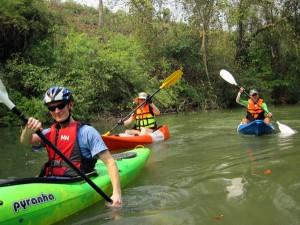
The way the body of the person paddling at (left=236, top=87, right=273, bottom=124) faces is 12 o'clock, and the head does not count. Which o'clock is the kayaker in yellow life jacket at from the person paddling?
The kayaker in yellow life jacket is roughly at 2 o'clock from the person paddling.

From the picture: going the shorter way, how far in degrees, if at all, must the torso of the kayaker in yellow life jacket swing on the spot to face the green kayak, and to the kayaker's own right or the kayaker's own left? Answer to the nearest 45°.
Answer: approximately 45° to the kayaker's own left

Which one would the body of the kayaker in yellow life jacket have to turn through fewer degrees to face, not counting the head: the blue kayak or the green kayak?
the green kayak

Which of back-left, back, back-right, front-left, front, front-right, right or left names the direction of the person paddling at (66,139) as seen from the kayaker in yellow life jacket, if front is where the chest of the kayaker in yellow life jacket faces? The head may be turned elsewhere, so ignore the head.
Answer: front-left

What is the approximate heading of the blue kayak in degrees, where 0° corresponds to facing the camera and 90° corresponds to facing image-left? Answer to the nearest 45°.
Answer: approximately 0°

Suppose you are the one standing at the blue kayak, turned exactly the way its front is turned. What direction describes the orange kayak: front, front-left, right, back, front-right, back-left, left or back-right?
front-right

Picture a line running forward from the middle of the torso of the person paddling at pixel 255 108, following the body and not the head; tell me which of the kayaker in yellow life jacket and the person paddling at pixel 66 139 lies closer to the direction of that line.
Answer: the person paddling

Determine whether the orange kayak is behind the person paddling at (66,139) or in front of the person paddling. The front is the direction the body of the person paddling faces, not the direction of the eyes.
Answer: behind

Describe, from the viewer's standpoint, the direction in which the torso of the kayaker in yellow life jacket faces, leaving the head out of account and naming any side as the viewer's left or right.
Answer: facing the viewer and to the left of the viewer

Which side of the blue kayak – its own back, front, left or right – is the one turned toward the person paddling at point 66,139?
front

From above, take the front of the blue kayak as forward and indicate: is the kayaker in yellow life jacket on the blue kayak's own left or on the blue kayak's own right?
on the blue kayak's own right

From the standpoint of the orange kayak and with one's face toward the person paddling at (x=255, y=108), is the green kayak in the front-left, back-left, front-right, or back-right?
back-right
